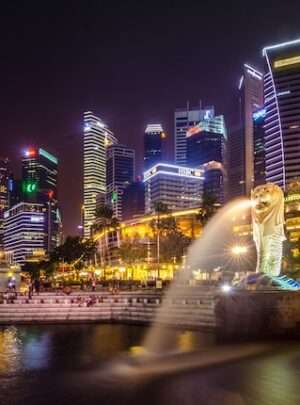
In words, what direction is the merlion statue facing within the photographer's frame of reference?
facing the viewer and to the left of the viewer
